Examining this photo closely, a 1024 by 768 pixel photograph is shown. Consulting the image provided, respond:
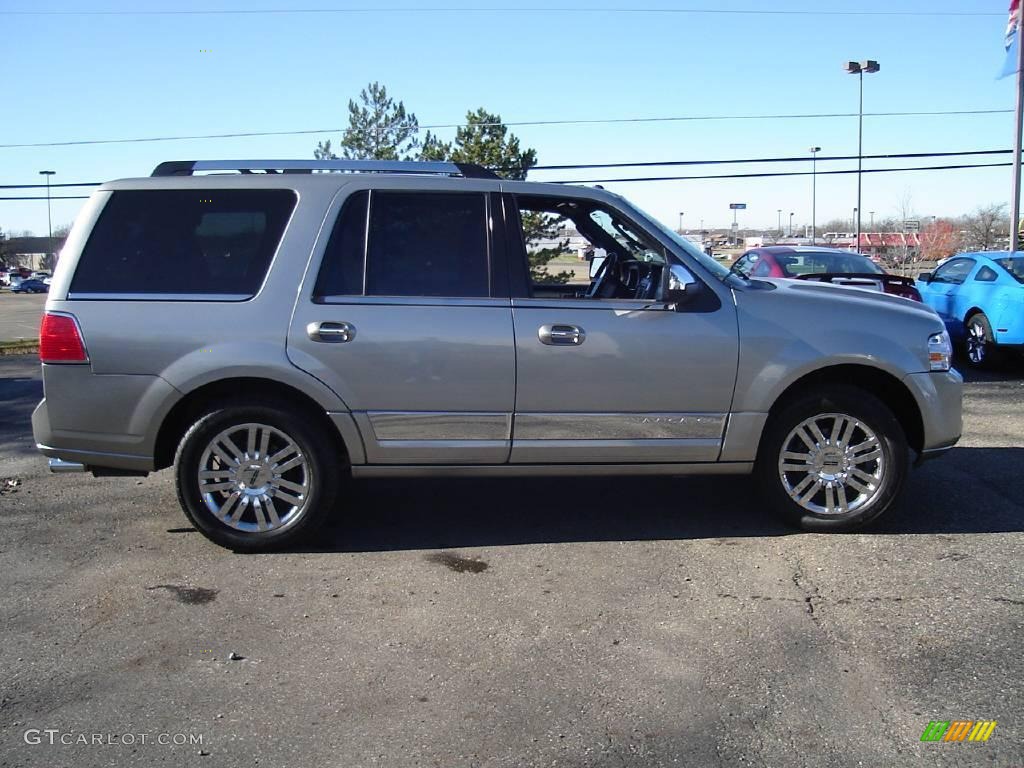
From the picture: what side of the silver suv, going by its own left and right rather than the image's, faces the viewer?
right

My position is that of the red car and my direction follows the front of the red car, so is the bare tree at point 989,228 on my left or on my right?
on my right

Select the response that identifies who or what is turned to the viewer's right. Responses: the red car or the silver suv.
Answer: the silver suv

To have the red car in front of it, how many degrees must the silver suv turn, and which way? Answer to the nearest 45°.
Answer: approximately 45° to its left

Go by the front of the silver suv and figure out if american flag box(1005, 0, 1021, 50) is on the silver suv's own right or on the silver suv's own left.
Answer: on the silver suv's own left

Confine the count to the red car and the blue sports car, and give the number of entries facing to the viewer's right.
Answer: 0

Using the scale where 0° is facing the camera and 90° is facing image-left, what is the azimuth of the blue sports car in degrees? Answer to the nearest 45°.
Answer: approximately 135°

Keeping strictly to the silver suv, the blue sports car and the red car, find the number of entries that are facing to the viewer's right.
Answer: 1

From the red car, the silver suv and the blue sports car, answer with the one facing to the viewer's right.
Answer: the silver suv

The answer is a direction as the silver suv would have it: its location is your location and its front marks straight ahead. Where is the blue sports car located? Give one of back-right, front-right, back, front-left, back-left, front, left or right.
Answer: front-left

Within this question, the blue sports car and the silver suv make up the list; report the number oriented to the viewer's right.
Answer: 1

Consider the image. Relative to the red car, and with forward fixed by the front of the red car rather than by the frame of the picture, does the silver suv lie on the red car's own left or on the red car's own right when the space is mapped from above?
on the red car's own left
